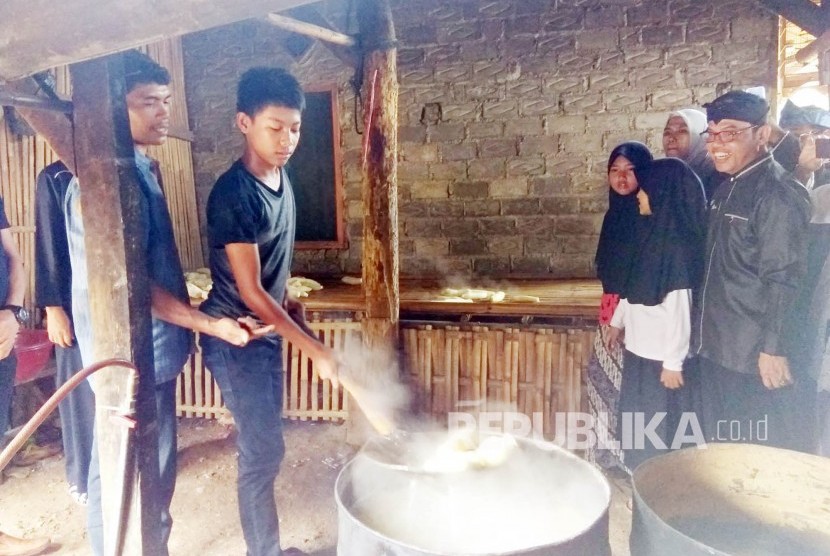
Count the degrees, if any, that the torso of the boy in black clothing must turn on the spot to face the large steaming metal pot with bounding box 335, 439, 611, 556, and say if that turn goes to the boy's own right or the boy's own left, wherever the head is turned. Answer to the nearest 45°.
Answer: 0° — they already face it

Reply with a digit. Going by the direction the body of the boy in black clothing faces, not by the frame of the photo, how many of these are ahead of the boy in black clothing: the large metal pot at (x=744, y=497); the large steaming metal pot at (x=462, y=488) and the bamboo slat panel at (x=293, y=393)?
2

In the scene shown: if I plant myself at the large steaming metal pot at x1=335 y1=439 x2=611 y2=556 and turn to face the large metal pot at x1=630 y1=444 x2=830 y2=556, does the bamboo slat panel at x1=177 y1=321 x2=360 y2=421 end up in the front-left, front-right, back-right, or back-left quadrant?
back-left

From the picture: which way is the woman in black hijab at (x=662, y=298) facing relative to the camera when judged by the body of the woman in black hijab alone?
to the viewer's left

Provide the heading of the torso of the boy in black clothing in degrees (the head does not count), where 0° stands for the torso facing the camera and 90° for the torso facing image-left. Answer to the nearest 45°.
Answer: approximately 315°

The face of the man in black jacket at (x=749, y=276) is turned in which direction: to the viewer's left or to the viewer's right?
to the viewer's left

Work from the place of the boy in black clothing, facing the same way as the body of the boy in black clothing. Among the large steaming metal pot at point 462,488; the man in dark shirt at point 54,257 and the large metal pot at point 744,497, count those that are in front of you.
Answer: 2

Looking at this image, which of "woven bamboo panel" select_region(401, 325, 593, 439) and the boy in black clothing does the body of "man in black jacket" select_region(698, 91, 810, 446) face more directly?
the boy in black clothing

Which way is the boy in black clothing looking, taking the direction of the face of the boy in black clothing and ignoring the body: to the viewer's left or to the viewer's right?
to the viewer's right

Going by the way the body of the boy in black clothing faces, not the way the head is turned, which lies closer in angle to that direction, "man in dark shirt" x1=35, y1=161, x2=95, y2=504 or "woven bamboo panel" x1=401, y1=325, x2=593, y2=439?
the woven bamboo panel
